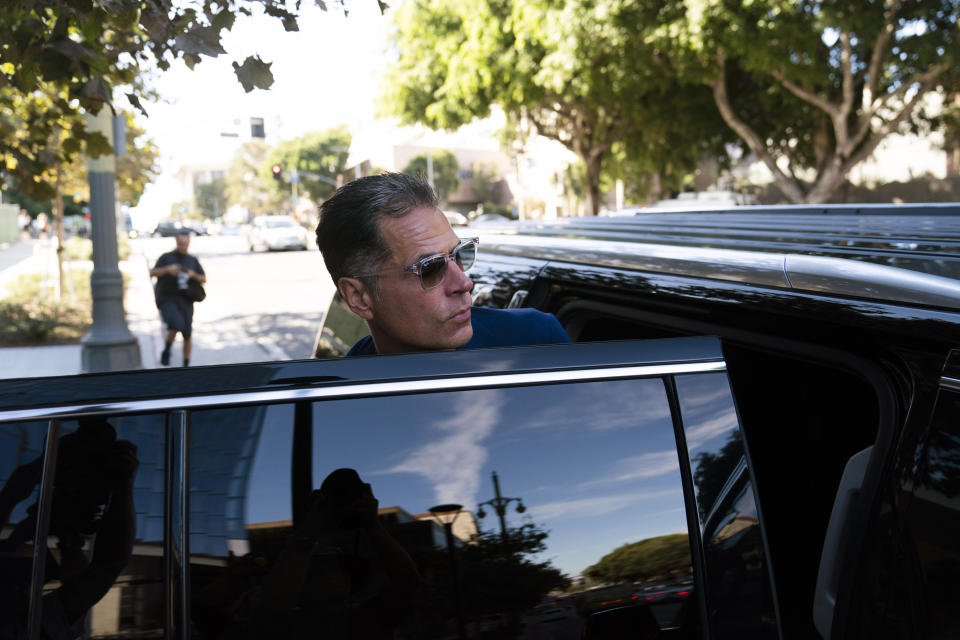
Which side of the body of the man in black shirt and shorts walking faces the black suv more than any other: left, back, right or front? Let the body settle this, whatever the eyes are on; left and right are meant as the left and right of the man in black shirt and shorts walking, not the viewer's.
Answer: front

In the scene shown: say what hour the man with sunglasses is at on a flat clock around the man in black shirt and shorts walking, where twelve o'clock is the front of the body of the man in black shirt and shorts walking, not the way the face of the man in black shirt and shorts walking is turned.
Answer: The man with sunglasses is roughly at 12 o'clock from the man in black shirt and shorts walking.

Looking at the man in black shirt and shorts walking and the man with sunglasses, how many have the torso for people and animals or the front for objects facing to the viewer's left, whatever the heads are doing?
0

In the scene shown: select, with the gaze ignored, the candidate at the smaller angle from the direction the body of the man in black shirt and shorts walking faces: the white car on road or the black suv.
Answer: the black suv

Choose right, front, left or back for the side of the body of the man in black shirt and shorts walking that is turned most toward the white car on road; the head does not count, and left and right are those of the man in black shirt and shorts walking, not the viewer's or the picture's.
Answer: back

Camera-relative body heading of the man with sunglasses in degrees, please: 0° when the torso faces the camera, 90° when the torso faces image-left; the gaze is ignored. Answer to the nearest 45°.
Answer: approximately 315°

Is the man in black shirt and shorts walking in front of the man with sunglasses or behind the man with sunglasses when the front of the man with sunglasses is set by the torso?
behind

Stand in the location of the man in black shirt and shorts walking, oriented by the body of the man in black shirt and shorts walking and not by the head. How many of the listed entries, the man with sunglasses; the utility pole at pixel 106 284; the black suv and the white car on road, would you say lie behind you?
1

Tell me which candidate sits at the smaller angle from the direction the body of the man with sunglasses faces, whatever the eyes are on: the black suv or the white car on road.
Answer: the black suv

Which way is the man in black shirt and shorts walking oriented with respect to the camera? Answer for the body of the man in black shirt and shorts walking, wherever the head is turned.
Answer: toward the camera
